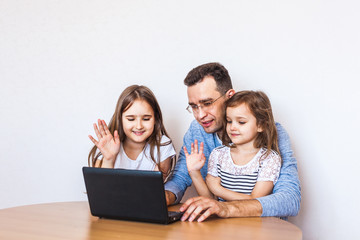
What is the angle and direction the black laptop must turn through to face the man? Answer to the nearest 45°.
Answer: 0° — it already faces them

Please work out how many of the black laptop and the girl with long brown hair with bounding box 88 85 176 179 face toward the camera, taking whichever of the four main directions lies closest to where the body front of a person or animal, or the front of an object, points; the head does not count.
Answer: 1

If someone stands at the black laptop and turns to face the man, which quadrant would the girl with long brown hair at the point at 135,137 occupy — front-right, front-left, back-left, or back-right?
front-left

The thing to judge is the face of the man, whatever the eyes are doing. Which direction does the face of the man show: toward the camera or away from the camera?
toward the camera

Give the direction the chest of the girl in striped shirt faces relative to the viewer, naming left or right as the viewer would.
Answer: facing the viewer and to the left of the viewer

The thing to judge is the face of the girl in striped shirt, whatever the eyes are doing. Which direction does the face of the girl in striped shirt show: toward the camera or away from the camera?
toward the camera

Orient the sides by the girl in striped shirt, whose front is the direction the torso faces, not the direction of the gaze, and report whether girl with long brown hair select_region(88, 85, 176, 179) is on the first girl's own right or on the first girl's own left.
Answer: on the first girl's own right

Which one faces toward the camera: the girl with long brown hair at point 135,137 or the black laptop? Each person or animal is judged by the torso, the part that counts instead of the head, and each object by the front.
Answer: the girl with long brown hair

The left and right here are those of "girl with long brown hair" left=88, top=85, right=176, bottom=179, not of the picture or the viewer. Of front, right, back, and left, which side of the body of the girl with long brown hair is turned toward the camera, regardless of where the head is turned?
front

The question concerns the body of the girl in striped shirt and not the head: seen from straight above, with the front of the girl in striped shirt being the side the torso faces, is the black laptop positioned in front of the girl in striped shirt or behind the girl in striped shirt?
in front

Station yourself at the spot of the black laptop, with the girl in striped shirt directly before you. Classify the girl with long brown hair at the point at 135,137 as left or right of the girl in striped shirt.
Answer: left

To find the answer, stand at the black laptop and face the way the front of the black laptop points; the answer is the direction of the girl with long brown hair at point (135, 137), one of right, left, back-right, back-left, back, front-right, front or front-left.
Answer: front-left

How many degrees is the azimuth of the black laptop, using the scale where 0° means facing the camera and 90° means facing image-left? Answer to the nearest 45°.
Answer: approximately 225°

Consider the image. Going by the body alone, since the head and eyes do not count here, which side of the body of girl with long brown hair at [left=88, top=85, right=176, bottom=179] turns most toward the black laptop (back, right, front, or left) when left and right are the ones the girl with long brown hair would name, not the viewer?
front

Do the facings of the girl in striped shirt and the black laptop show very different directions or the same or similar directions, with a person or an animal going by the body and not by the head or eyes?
very different directions
